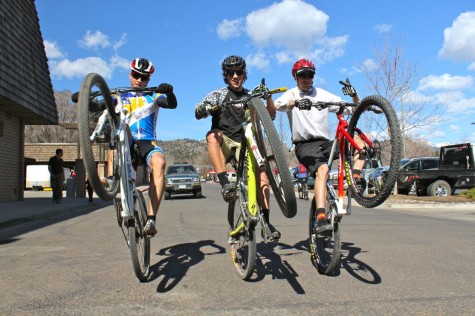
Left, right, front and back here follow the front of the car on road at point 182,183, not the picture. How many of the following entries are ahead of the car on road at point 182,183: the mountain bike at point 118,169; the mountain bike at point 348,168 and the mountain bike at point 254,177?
3

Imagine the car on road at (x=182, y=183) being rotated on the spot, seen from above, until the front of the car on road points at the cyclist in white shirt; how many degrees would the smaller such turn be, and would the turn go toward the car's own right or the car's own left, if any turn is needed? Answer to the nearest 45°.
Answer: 0° — it already faces them

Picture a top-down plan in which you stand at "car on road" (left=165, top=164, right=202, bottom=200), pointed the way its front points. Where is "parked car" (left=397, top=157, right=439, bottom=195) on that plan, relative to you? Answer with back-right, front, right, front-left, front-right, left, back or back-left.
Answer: left

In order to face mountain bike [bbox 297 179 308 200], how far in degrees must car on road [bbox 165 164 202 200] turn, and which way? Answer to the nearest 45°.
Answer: approximately 90° to its left

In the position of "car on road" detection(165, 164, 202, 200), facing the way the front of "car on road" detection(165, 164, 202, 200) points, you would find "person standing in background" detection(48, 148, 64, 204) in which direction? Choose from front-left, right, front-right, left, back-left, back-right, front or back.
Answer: front-right

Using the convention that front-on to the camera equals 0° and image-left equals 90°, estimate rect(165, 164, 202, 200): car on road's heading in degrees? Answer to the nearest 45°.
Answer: approximately 0°

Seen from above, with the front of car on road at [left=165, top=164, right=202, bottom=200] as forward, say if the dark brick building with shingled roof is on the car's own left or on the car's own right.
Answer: on the car's own right

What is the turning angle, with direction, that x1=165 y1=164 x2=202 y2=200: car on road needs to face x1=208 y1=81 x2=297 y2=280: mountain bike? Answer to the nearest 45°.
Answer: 0° — it already faces it

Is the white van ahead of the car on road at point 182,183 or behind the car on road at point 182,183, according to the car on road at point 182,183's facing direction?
behind

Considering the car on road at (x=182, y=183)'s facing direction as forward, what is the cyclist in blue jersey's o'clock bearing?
The cyclist in blue jersey is roughly at 12 o'clock from the car on road.

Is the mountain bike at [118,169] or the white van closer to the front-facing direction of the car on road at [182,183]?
the mountain bike
